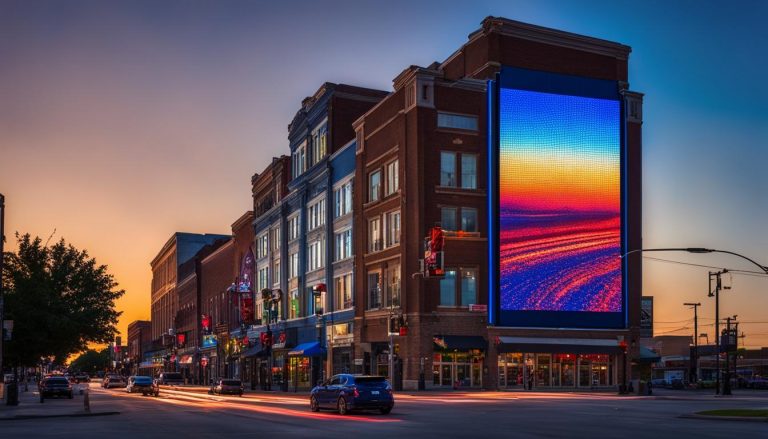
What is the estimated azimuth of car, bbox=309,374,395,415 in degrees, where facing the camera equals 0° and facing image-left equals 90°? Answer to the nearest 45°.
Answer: approximately 135°
